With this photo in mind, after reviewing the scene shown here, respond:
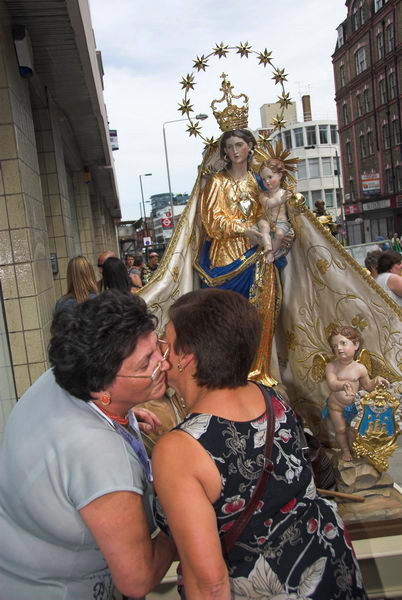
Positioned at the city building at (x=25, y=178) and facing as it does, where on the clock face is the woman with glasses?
The woman with glasses is roughly at 3 o'clock from the city building.

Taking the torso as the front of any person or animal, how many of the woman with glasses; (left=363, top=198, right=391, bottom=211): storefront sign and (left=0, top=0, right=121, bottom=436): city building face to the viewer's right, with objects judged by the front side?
2

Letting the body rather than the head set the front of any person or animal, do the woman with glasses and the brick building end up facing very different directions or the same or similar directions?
very different directions

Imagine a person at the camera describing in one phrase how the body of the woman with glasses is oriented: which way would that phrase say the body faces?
to the viewer's right

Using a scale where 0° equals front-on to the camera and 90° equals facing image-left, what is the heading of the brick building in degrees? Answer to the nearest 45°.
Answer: approximately 45°

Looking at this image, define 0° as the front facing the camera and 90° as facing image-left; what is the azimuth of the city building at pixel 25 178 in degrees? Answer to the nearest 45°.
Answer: approximately 270°

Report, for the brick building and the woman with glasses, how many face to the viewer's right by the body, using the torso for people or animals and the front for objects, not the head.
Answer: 1
